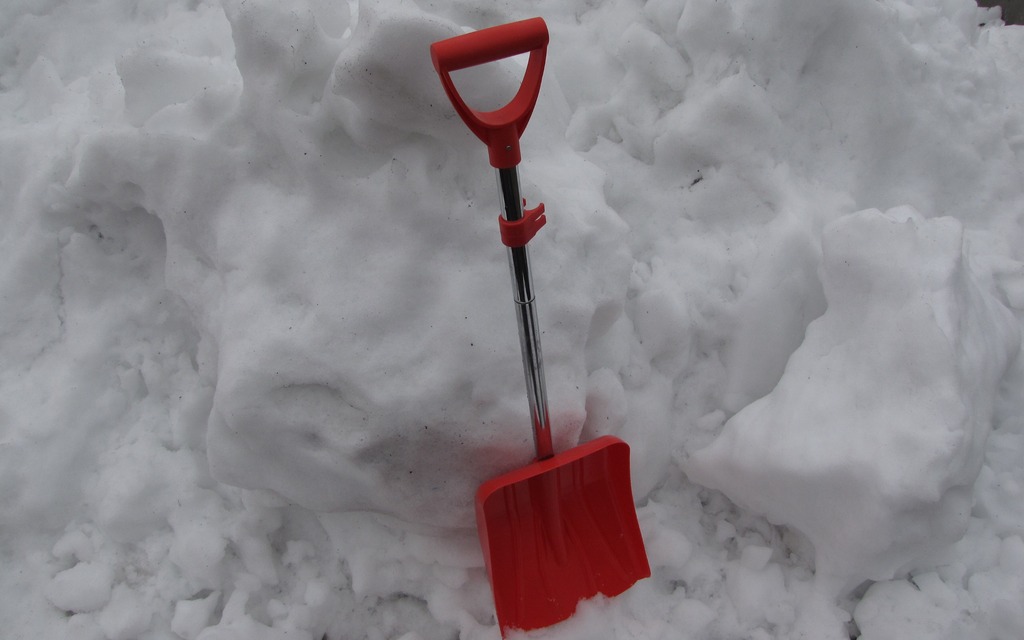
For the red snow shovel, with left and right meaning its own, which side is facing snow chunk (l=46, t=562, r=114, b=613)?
right

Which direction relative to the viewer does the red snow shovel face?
toward the camera
